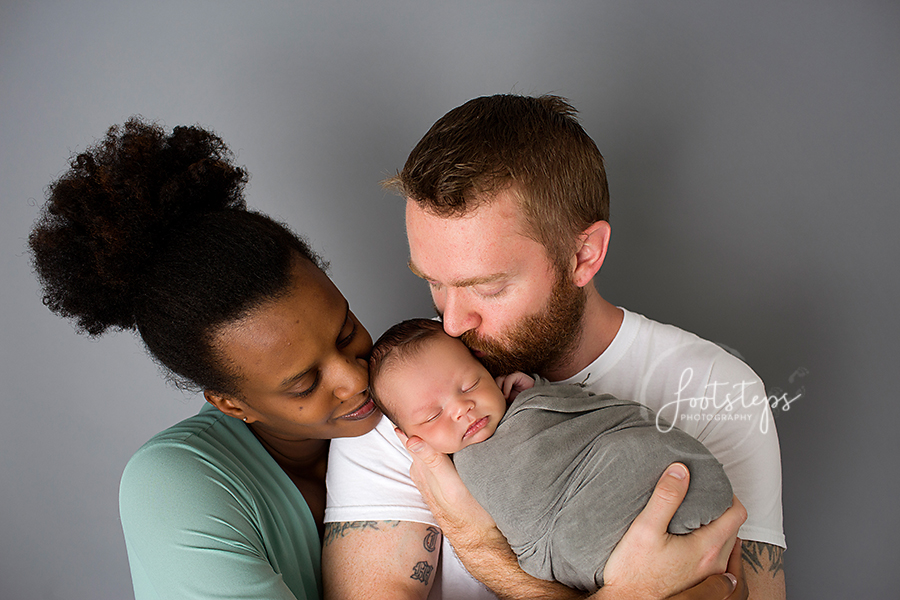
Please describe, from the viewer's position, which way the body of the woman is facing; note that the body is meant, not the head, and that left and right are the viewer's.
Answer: facing the viewer and to the right of the viewer
